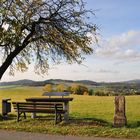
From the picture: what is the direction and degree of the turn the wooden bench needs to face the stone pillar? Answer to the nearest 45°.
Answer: approximately 90° to its right

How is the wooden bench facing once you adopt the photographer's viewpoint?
facing away from the viewer and to the right of the viewer
